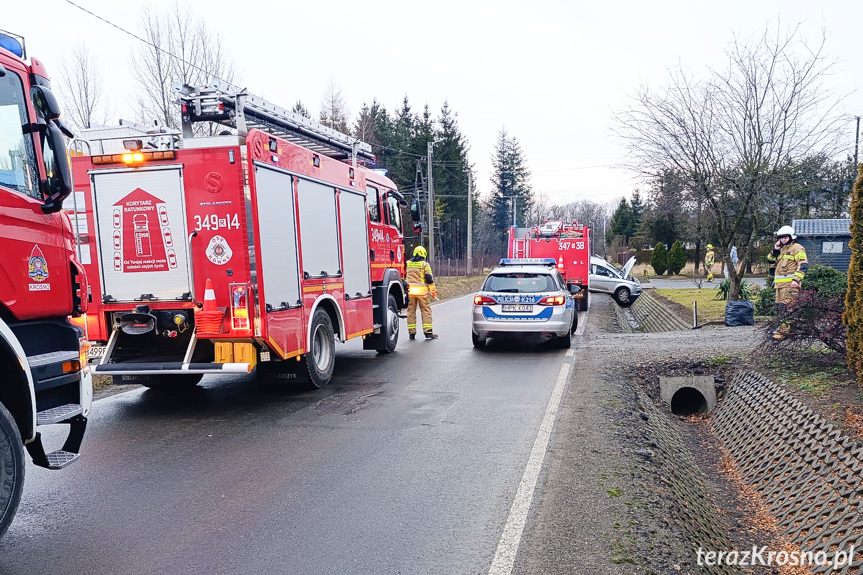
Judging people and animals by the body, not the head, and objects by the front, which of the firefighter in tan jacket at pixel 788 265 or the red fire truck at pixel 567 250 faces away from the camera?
the red fire truck

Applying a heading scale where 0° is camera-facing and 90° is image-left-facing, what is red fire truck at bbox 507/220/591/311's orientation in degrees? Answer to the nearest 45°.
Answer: approximately 180°

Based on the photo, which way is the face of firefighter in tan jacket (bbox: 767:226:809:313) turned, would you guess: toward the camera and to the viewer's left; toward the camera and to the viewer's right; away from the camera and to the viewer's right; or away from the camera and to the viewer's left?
toward the camera and to the viewer's left

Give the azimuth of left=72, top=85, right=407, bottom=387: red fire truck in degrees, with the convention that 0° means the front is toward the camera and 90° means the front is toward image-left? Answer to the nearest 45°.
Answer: approximately 225°

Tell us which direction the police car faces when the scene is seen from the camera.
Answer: facing away from the viewer

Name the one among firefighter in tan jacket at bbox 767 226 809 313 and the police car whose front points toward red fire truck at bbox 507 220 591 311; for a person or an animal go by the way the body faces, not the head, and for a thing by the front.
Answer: the police car

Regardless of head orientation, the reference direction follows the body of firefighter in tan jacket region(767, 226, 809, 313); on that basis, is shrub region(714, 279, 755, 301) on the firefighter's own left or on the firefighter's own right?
on the firefighter's own right

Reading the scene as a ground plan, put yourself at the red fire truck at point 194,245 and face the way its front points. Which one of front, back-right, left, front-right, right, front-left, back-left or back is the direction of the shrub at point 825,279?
front-right

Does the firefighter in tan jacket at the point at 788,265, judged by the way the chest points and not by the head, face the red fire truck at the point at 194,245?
yes

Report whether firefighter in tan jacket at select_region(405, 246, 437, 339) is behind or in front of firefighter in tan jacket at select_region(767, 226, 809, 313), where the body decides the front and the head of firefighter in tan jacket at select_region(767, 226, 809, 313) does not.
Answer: in front

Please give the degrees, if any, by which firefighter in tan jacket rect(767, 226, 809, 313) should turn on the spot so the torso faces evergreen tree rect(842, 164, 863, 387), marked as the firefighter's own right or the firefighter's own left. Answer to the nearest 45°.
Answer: approximately 45° to the firefighter's own left
